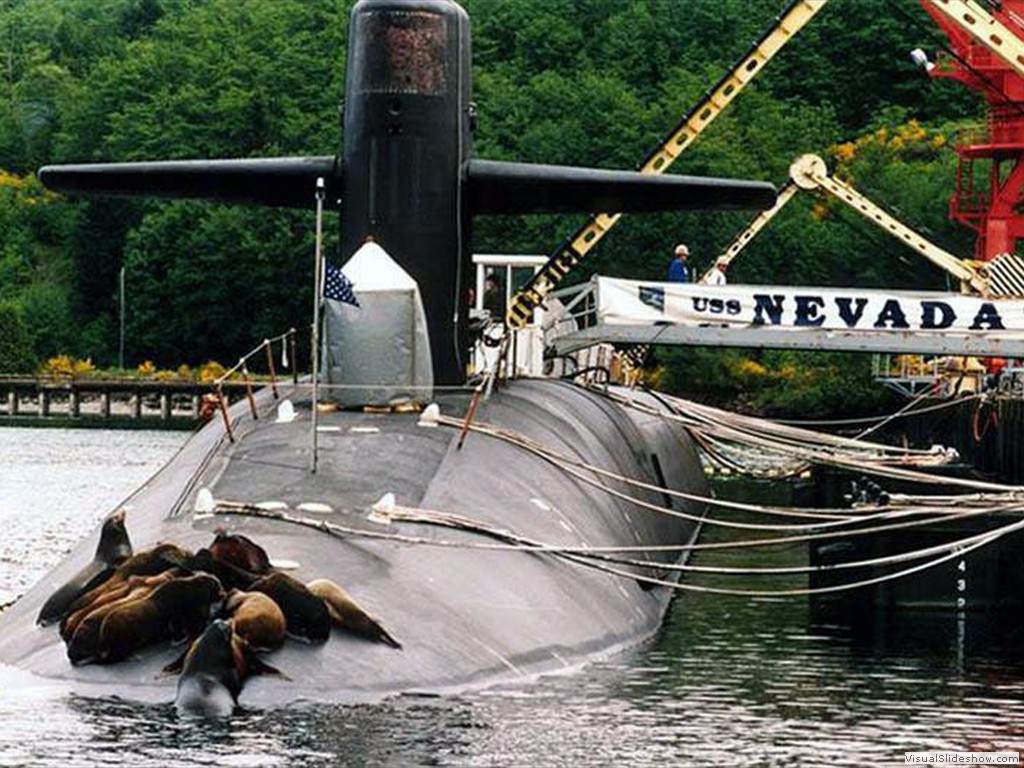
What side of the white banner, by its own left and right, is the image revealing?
front

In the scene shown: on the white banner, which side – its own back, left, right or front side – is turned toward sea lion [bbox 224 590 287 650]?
front

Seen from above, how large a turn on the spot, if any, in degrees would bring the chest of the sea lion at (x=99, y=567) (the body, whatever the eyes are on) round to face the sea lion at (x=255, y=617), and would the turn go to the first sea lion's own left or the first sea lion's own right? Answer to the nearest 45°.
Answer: approximately 90° to the first sea lion's own right

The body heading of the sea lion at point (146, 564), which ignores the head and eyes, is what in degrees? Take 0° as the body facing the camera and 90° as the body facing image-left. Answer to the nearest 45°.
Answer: approximately 270°

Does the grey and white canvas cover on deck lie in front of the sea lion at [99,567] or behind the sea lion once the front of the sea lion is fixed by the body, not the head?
in front

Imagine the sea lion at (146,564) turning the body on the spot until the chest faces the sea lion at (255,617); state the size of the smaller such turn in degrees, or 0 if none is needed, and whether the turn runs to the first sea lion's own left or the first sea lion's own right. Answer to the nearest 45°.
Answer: approximately 45° to the first sea lion's own right

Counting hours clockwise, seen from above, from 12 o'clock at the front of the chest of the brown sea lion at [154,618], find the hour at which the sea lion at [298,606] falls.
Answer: The sea lion is roughly at 12 o'clock from the brown sea lion.

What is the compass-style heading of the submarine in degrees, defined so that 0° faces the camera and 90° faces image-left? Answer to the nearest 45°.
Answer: approximately 0°
